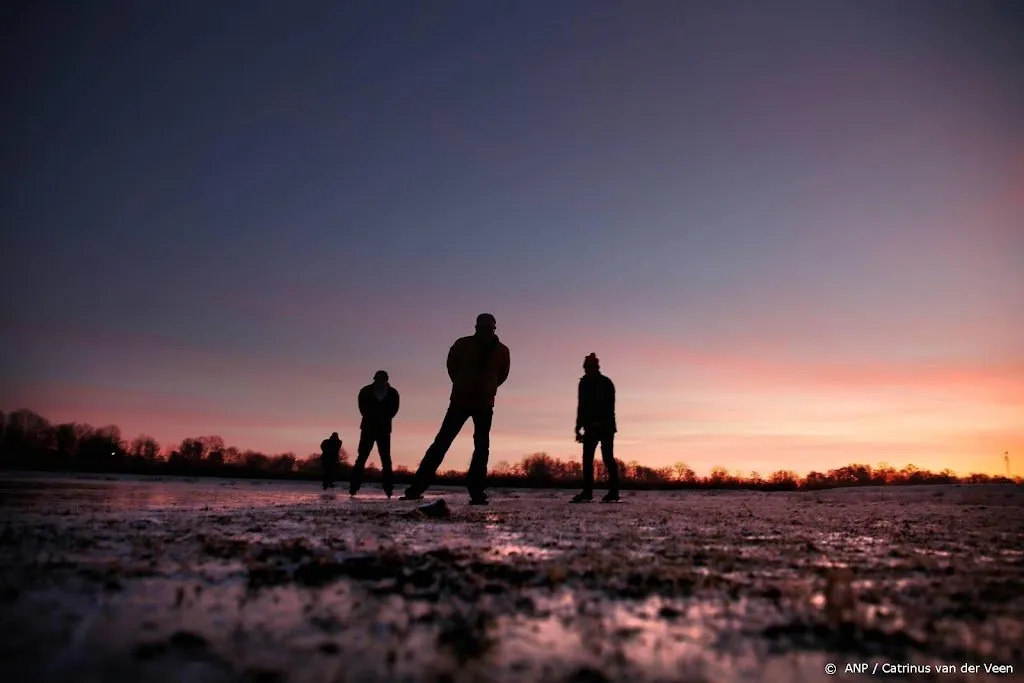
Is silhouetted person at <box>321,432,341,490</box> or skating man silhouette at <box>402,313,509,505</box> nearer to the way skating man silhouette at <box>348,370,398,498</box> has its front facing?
the skating man silhouette

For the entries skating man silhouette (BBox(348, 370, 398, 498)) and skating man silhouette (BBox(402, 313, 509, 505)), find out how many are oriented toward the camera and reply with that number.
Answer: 2

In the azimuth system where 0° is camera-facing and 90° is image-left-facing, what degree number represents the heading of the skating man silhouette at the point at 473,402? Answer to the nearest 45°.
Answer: approximately 0°

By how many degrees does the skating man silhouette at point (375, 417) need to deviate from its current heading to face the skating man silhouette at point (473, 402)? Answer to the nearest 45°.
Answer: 0° — it already faces it

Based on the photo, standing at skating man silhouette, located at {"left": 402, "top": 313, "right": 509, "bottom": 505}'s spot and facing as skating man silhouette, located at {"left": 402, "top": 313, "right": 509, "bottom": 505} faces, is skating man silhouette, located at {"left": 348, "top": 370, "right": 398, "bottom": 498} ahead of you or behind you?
behind

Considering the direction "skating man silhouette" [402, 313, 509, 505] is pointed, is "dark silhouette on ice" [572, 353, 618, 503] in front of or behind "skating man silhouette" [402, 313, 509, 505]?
behind

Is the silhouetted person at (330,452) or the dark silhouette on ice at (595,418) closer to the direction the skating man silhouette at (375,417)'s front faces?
the dark silhouette on ice

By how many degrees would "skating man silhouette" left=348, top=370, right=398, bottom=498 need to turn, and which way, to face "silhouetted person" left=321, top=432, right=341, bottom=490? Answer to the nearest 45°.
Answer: approximately 180°
